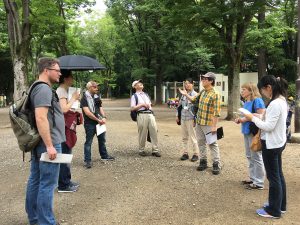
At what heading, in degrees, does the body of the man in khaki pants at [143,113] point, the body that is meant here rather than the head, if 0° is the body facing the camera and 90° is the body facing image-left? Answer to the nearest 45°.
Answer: approximately 315°

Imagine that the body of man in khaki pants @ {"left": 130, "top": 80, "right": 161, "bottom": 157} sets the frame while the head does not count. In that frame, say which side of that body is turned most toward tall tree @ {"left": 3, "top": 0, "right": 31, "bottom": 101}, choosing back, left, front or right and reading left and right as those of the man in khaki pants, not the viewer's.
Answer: back

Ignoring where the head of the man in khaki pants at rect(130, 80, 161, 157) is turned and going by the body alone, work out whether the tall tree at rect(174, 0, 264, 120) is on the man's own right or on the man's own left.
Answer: on the man's own left

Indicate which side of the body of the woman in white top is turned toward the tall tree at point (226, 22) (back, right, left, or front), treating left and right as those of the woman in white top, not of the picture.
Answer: right

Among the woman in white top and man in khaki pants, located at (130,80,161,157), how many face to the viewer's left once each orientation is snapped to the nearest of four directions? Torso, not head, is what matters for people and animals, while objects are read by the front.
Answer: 1

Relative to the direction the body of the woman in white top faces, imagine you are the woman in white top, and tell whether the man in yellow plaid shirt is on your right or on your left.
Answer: on your right

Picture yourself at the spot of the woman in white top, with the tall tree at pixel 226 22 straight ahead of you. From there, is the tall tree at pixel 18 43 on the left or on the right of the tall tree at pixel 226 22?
left

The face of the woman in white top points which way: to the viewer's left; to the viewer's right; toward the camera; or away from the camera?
to the viewer's left

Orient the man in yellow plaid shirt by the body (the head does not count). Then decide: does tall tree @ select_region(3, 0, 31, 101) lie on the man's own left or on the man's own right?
on the man's own right

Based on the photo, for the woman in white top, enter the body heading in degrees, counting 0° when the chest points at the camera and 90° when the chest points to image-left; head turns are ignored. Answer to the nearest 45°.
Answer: approximately 90°

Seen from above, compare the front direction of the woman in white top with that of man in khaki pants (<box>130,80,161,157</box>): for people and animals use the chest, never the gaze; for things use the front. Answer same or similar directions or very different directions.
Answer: very different directions
